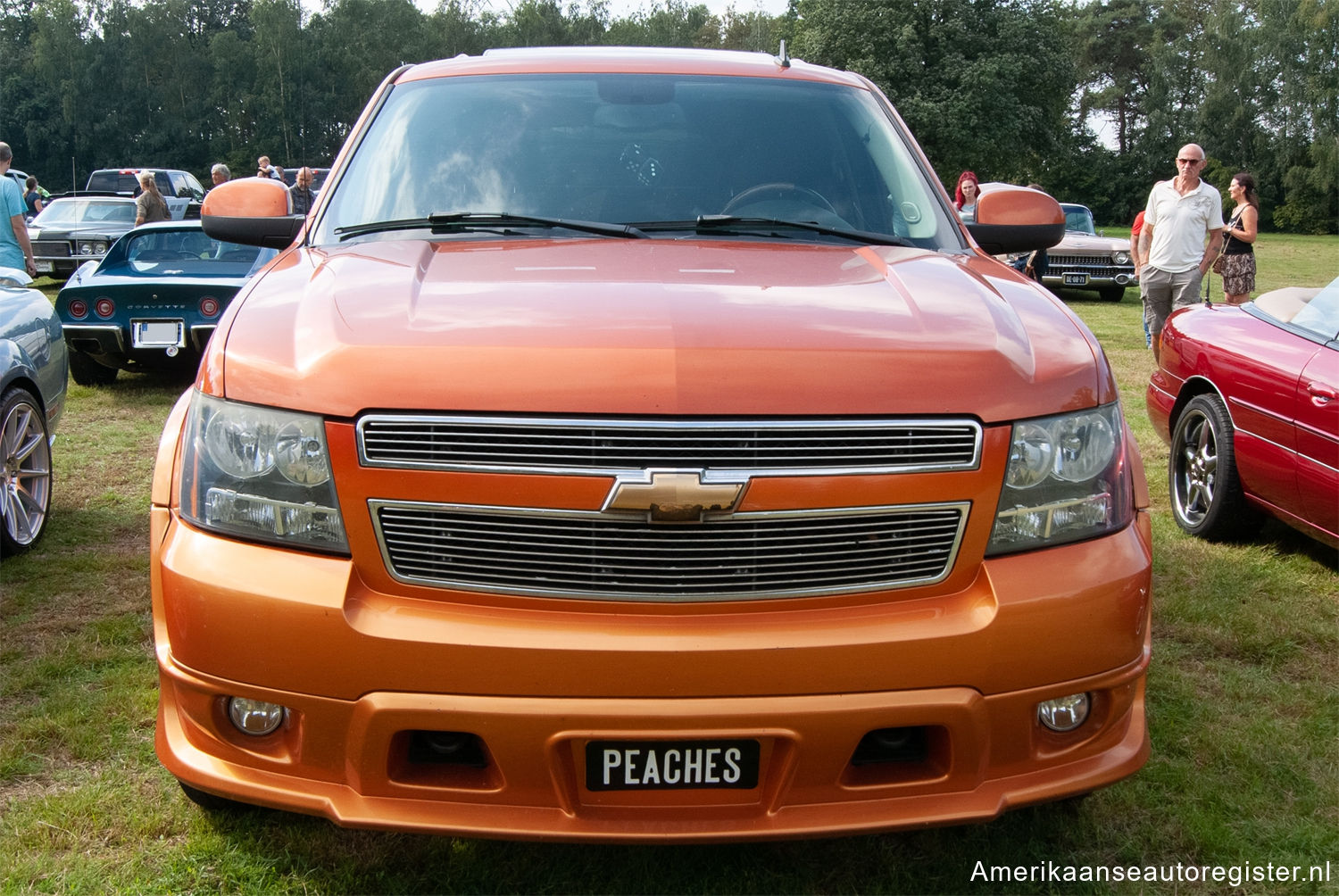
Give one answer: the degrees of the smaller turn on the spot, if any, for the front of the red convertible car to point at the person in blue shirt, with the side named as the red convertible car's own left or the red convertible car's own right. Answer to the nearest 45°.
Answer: approximately 135° to the red convertible car's own right

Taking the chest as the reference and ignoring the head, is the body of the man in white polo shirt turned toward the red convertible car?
yes

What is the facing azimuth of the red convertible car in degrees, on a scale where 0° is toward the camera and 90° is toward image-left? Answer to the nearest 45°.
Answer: approximately 315°

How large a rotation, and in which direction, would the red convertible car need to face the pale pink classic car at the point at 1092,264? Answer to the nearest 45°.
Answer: approximately 135° to its left

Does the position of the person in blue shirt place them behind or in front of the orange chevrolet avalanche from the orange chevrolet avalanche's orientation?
behind

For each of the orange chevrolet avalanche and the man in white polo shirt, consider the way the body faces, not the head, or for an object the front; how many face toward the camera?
2

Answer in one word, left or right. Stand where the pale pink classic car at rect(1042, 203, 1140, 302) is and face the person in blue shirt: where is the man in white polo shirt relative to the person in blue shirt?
left

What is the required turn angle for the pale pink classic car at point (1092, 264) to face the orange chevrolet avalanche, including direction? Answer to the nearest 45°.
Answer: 0° — it already faces it

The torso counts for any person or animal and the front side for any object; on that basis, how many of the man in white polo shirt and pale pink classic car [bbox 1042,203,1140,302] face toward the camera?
2
